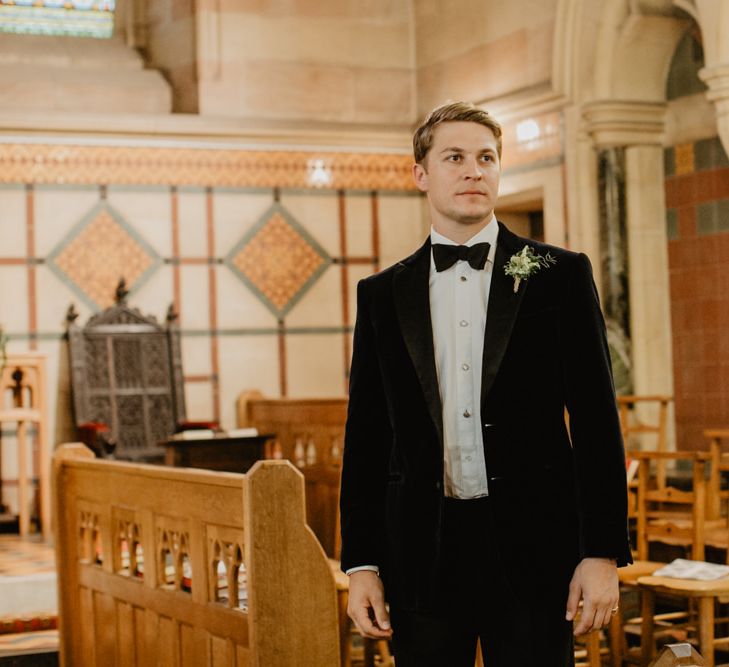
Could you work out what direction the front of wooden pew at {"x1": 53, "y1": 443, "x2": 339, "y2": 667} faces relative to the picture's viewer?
facing away from the viewer and to the right of the viewer

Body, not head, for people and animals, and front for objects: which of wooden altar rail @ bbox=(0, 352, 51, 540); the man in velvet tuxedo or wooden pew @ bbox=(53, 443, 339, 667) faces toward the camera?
the man in velvet tuxedo

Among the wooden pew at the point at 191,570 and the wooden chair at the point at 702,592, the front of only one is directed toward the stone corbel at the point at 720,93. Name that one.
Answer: the wooden pew

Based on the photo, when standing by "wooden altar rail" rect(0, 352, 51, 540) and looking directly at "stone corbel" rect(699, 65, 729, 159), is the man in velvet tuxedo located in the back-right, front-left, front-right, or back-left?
front-right

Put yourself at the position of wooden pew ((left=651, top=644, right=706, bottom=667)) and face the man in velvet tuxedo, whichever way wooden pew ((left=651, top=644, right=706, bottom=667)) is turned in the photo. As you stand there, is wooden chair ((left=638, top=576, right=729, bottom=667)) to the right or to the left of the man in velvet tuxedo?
right

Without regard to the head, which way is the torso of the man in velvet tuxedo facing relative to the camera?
toward the camera
